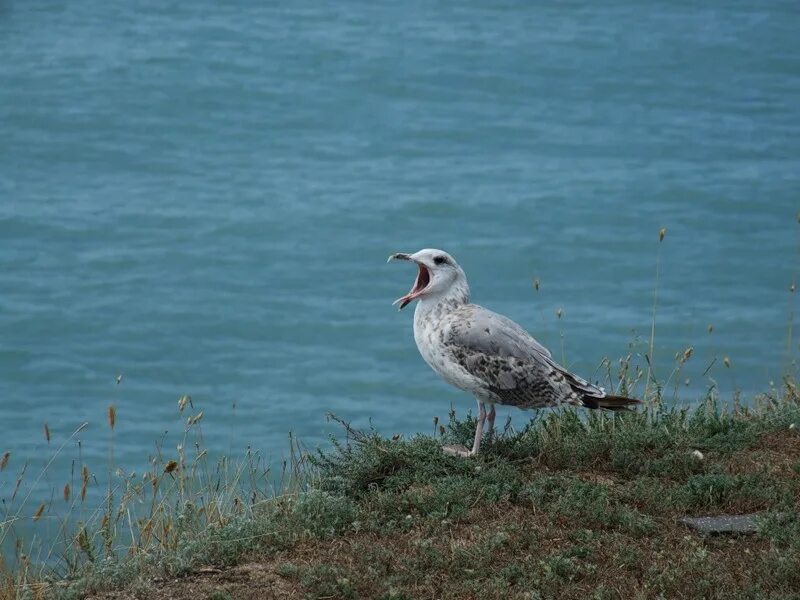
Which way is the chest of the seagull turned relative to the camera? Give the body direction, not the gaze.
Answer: to the viewer's left

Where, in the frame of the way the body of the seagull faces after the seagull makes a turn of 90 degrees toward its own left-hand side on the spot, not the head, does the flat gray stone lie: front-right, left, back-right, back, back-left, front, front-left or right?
front-left
